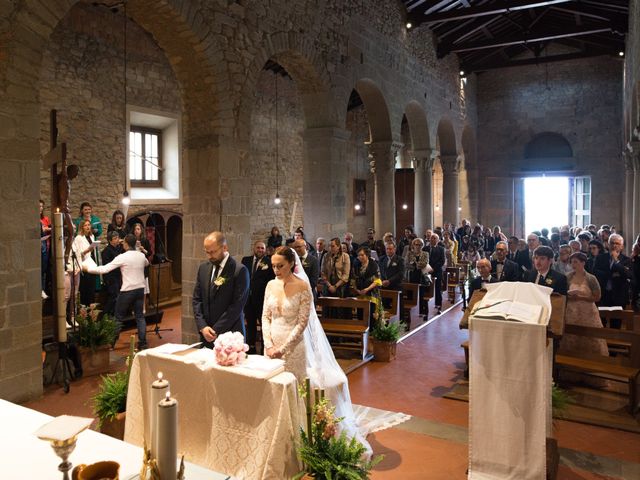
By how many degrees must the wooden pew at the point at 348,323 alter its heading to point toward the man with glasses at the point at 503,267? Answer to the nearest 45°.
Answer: approximately 135° to its left

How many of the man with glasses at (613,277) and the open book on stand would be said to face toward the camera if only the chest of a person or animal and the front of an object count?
2

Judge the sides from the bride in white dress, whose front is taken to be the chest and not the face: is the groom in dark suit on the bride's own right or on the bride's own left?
on the bride's own right

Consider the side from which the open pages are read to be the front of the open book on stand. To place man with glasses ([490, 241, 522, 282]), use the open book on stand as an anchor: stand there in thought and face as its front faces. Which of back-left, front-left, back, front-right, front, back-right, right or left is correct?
back

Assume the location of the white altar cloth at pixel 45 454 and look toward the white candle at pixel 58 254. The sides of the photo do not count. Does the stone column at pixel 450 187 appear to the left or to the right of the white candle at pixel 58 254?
right

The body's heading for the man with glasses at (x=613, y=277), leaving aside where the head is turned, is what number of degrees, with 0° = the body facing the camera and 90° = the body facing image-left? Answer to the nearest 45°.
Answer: approximately 0°

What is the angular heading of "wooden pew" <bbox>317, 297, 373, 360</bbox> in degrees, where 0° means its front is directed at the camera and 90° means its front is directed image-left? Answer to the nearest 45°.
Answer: approximately 45°

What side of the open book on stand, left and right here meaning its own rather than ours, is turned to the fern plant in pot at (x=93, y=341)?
right

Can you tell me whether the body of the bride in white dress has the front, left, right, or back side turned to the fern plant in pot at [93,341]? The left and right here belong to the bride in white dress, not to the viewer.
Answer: right

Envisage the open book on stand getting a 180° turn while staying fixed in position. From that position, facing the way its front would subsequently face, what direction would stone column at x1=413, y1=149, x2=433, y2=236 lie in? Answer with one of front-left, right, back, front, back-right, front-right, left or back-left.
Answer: front
